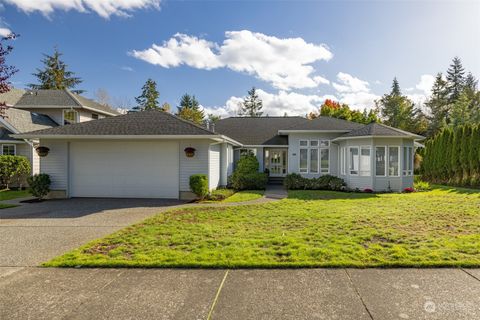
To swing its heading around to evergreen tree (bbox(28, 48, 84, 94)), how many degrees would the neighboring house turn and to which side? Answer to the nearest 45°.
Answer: approximately 180°

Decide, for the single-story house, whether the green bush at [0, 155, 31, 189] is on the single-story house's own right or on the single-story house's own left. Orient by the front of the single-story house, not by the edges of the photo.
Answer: on the single-story house's own right

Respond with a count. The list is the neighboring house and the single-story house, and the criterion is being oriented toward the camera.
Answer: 2

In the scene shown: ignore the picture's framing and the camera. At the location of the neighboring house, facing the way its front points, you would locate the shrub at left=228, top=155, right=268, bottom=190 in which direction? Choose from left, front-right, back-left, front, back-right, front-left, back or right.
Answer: front-left

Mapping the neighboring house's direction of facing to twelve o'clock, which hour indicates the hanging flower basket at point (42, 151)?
The hanging flower basket is roughly at 12 o'clock from the neighboring house.

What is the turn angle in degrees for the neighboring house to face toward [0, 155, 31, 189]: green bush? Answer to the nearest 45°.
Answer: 0° — it already faces it

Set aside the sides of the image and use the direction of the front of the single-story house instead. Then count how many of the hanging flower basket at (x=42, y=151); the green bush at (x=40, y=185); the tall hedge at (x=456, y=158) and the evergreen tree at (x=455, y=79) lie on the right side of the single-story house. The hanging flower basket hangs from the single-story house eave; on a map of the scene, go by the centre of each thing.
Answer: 2

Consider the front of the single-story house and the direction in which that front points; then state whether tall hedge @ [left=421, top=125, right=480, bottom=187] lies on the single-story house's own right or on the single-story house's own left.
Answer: on the single-story house's own left

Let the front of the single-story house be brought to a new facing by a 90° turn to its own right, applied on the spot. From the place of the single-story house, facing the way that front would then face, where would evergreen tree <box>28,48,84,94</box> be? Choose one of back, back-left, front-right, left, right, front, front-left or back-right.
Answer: front-right

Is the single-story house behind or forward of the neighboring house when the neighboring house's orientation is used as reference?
forward

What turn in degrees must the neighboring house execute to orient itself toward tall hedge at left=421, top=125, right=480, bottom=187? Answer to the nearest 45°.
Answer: approximately 45° to its left

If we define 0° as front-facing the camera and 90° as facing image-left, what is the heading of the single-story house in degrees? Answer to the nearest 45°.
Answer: approximately 0°
